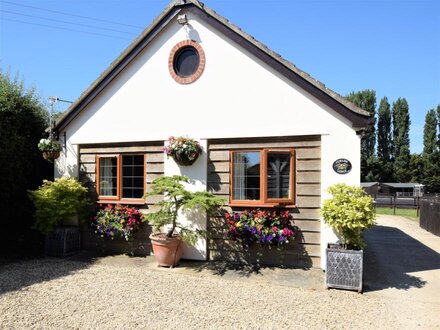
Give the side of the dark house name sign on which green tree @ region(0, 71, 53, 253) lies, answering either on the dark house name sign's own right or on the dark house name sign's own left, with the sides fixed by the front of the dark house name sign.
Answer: on the dark house name sign's own right

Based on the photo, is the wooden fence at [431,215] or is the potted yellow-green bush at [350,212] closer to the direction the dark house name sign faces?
the potted yellow-green bush

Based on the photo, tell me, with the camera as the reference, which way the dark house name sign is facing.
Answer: facing the viewer

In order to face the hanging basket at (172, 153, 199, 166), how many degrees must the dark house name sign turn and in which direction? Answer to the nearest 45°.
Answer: approximately 90° to its right

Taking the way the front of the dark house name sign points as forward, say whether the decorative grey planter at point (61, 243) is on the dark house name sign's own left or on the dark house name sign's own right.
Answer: on the dark house name sign's own right

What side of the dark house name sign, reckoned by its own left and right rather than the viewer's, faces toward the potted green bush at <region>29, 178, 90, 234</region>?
right

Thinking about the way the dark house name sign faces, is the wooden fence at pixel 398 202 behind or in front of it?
behind

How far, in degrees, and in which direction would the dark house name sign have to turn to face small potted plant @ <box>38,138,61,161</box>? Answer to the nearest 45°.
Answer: approximately 90° to its right

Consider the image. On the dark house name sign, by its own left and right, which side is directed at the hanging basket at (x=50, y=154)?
right
